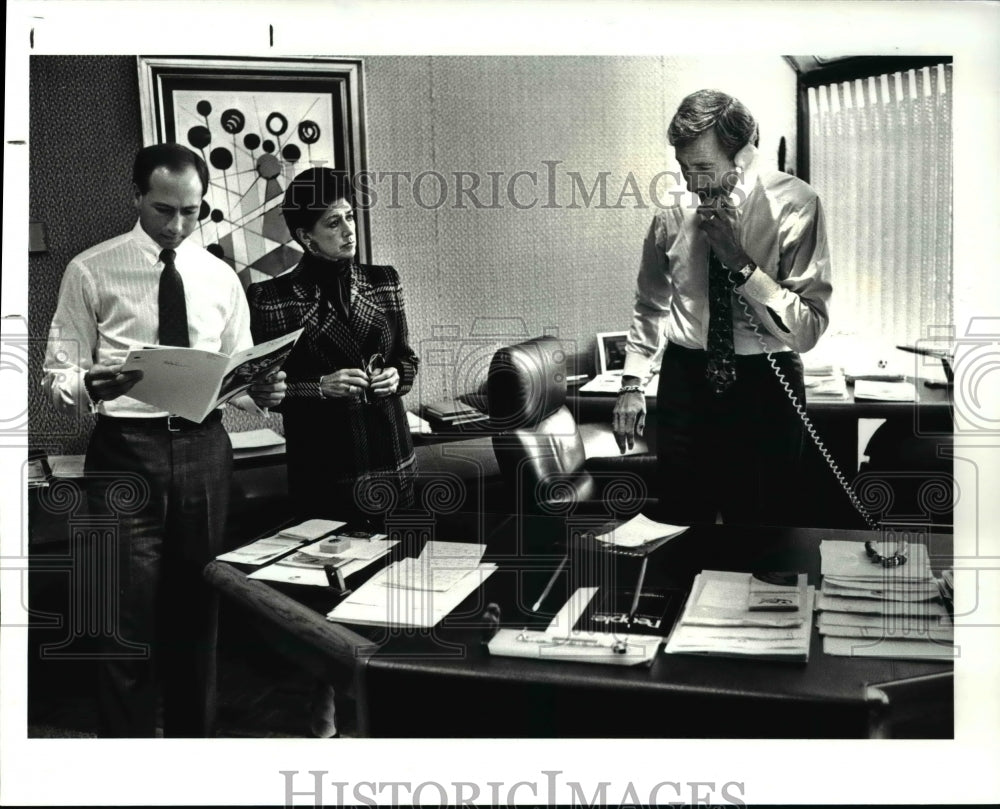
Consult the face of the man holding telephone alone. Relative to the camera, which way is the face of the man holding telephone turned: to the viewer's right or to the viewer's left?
to the viewer's left

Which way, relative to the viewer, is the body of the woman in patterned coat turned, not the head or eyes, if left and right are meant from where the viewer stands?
facing the viewer and to the right of the viewer

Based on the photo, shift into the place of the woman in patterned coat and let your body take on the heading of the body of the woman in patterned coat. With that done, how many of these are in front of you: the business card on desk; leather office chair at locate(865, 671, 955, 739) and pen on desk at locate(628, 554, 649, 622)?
3

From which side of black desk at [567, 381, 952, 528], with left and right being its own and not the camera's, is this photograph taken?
front

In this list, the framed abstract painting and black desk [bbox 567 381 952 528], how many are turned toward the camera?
2
